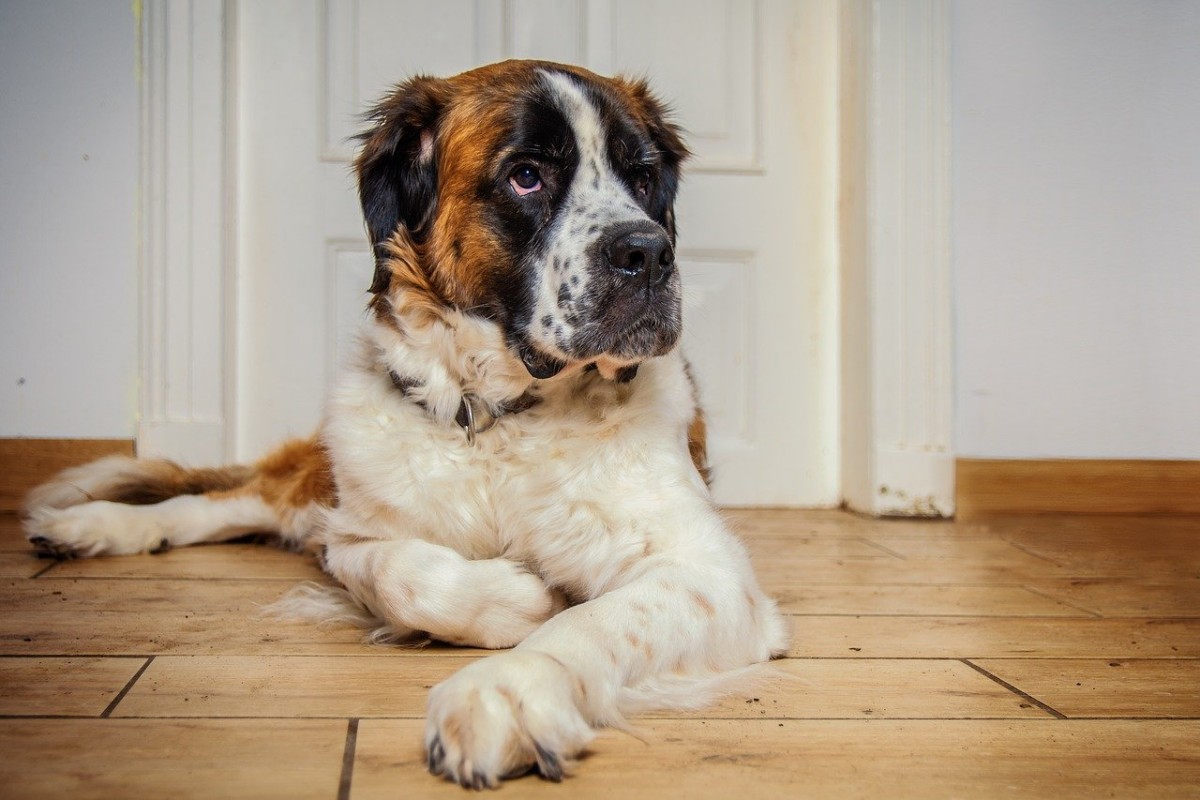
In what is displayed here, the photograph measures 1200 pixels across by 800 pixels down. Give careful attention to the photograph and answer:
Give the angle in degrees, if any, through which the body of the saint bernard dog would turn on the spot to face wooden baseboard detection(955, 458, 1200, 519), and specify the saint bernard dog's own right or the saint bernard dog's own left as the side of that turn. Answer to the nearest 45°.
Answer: approximately 135° to the saint bernard dog's own left

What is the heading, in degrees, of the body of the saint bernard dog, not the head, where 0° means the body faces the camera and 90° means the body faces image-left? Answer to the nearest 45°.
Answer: approximately 0°

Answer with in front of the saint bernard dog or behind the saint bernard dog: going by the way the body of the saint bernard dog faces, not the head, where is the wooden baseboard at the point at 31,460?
behind
